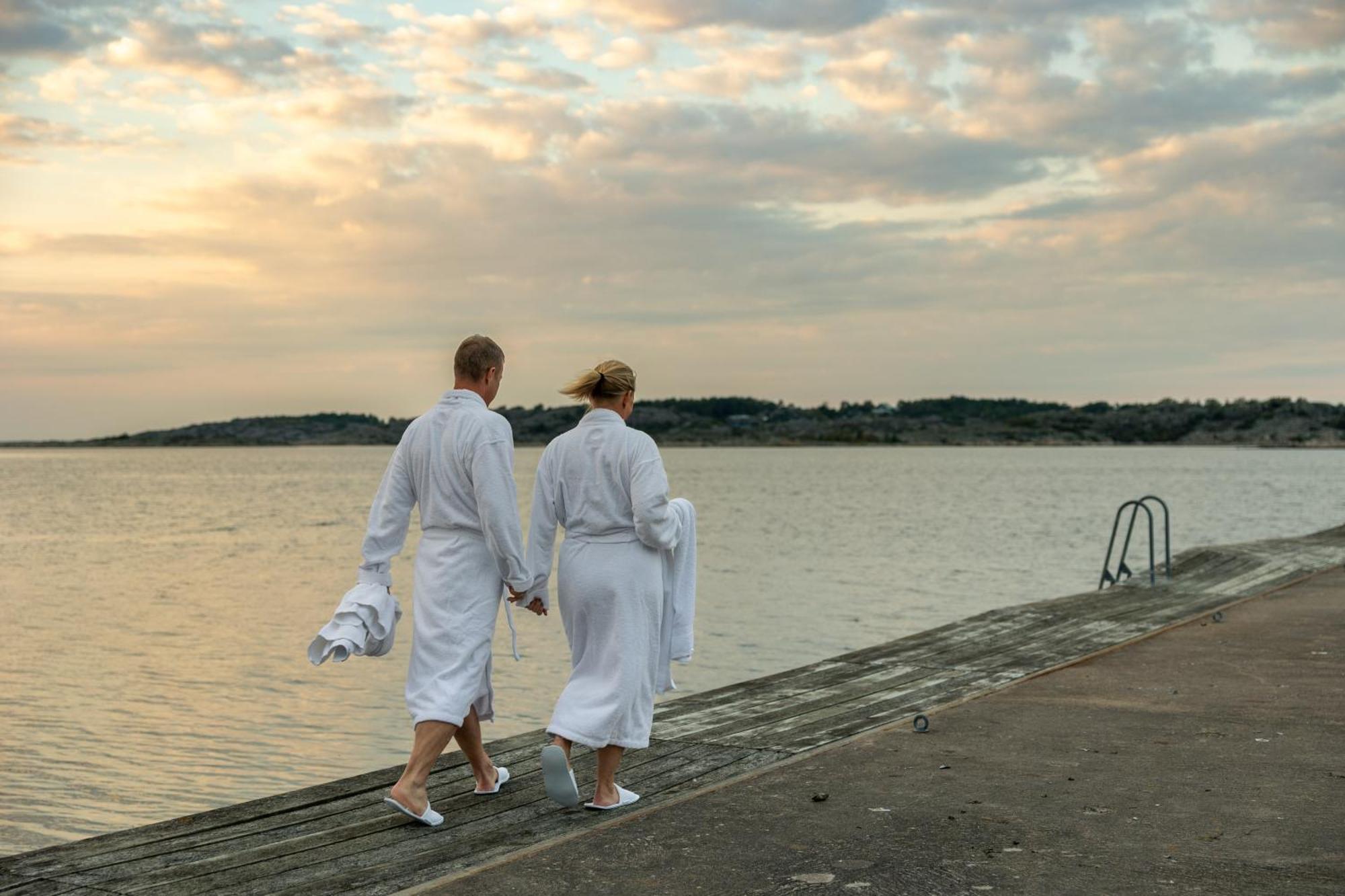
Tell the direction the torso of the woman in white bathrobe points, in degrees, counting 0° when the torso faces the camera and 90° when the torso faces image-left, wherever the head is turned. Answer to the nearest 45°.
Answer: approximately 225°

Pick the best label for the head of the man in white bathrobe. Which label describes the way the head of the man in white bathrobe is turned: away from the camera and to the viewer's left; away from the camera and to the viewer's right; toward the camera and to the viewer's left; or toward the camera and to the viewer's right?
away from the camera and to the viewer's right

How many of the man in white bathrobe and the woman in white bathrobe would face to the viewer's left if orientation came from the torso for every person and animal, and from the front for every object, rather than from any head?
0

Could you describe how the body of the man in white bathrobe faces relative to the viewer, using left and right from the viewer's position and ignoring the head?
facing away from the viewer and to the right of the viewer

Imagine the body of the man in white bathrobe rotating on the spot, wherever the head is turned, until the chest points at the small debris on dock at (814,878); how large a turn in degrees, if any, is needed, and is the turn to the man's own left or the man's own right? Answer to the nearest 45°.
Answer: approximately 90° to the man's own right

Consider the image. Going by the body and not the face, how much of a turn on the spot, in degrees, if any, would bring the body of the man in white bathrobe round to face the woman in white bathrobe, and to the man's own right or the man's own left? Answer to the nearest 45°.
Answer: approximately 45° to the man's own right

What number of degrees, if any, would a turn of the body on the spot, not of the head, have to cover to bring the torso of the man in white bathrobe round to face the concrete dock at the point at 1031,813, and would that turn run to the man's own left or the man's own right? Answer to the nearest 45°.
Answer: approximately 45° to the man's own right
